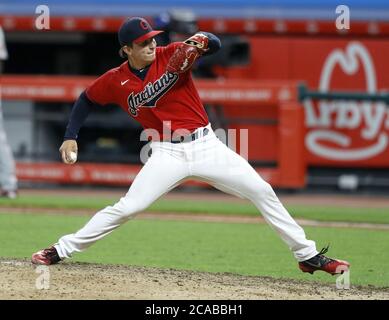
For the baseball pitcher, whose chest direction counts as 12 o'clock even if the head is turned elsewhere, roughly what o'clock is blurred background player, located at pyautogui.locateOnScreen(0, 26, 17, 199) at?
The blurred background player is roughly at 5 o'clock from the baseball pitcher.

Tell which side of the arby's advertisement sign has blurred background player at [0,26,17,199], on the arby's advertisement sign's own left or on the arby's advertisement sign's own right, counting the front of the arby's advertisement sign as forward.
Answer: on the arby's advertisement sign's own right

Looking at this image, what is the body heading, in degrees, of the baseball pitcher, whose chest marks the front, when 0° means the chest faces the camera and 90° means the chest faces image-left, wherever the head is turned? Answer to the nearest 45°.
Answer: approximately 0°

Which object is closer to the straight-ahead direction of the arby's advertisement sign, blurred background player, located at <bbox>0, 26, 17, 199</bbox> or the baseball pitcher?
the baseball pitcher

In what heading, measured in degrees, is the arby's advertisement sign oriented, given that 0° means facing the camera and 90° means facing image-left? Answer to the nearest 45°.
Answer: approximately 0°

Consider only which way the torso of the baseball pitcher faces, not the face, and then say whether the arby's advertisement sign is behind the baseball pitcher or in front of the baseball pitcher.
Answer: behind

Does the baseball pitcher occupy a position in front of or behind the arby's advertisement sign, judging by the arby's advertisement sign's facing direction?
in front

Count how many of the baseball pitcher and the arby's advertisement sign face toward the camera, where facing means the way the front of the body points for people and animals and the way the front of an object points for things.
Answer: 2
